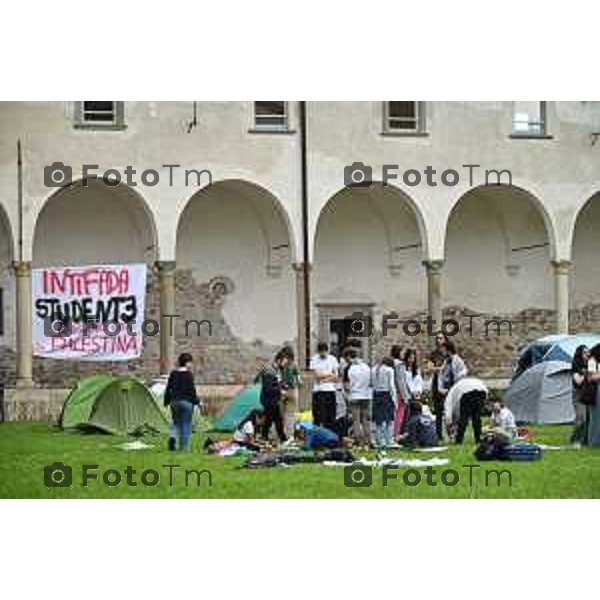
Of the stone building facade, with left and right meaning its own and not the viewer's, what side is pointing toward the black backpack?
front

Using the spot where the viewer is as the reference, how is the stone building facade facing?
facing the viewer

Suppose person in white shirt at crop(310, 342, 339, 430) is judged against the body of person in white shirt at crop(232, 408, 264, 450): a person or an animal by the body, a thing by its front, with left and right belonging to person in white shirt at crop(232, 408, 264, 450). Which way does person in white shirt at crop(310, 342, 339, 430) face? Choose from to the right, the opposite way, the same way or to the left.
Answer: to the right

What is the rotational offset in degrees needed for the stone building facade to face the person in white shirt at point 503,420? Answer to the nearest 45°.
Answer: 0° — it already faces them

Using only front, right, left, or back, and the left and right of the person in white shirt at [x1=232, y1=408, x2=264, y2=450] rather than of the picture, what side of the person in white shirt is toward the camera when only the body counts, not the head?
right

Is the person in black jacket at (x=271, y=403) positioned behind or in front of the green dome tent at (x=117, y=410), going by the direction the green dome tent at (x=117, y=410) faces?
in front

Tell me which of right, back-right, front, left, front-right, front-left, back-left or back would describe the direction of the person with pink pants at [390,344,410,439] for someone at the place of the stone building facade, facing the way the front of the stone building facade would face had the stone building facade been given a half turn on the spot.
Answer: back

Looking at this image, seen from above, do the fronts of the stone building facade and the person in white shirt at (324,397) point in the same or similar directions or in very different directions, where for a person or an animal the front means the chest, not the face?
same or similar directions

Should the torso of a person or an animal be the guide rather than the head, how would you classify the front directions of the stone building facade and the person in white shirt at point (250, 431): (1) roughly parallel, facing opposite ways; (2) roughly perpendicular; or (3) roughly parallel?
roughly perpendicular

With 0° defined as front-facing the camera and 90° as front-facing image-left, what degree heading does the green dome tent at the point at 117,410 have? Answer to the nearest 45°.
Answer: approximately 315°

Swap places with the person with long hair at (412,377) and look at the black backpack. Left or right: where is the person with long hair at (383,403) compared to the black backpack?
right

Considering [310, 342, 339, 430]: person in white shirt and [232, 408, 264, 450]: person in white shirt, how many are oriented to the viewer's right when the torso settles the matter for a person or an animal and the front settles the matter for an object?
1

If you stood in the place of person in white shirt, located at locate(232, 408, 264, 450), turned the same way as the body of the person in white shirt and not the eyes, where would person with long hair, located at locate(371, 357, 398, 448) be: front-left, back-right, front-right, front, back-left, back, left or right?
front

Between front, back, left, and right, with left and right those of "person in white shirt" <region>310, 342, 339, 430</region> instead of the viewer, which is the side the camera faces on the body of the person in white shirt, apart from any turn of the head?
front

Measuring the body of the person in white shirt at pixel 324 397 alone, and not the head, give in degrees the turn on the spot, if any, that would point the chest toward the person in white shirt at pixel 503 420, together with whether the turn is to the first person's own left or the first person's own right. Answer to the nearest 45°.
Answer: approximately 90° to the first person's own left

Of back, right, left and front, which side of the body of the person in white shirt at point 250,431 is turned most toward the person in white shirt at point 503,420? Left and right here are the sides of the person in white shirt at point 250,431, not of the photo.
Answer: front
